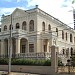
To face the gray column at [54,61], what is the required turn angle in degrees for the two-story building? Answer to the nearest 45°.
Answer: approximately 45° to its left

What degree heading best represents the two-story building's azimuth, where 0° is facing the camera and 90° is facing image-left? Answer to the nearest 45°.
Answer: approximately 45°
